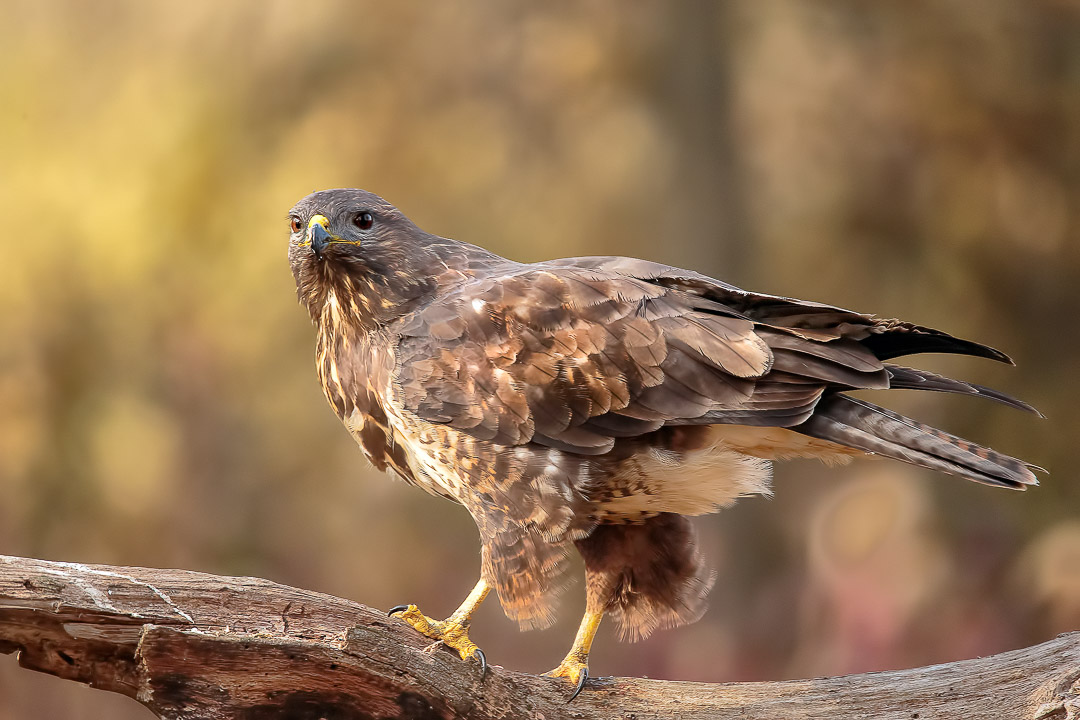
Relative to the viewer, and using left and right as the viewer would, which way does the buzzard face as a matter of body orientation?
facing to the left of the viewer
